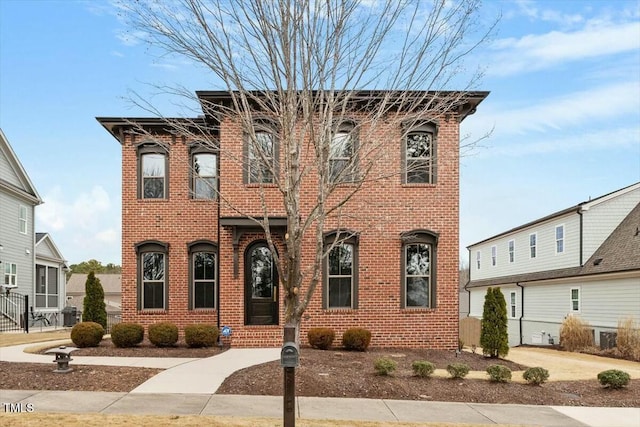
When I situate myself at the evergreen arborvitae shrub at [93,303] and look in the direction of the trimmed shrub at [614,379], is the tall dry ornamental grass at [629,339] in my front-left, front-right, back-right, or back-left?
front-left

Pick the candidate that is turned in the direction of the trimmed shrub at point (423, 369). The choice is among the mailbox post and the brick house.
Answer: the brick house

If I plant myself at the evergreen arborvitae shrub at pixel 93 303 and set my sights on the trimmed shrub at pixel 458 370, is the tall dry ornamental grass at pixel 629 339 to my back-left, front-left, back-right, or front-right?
front-left

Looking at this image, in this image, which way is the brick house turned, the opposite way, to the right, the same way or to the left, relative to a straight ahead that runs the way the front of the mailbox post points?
the same way

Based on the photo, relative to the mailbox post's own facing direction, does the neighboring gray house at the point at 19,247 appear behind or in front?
behind

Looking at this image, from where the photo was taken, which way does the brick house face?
toward the camera

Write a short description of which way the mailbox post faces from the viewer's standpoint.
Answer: facing the viewer

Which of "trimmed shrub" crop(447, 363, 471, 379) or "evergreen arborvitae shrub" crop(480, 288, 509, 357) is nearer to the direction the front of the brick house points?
the trimmed shrub

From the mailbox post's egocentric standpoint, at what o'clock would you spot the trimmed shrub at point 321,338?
The trimmed shrub is roughly at 6 o'clock from the mailbox post.

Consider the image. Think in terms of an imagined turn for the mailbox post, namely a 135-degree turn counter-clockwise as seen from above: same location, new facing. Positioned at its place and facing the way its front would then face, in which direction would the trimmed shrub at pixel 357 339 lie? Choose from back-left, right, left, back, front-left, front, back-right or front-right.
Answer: front-left

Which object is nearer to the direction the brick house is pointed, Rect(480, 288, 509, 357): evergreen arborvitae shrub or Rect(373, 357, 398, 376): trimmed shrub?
the trimmed shrub

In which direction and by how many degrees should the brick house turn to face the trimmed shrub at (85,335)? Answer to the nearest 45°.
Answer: approximately 90° to its right

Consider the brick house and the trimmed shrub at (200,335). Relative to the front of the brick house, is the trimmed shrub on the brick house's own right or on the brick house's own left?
on the brick house's own right

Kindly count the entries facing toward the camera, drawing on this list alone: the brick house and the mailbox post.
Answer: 2
